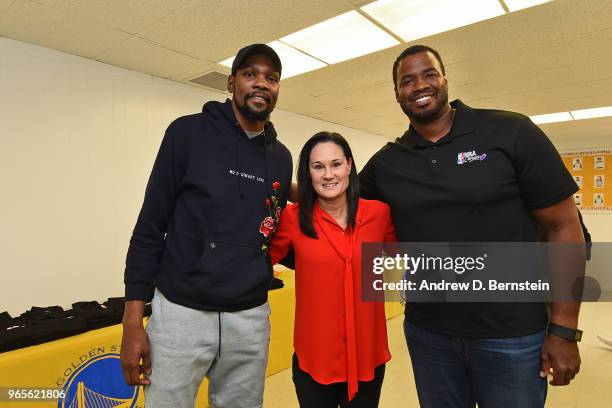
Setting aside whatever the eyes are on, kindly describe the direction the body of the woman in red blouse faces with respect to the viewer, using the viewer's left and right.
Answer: facing the viewer

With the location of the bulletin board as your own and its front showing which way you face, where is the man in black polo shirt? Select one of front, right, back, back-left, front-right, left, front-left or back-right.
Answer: front

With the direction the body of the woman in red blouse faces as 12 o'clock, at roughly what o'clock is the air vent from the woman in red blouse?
The air vent is roughly at 5 o'clock from the woman in red blouse.

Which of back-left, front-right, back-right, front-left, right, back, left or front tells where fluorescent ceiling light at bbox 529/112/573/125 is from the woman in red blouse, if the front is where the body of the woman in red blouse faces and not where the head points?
back-left

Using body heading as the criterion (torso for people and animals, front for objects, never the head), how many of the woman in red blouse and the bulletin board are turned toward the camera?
2

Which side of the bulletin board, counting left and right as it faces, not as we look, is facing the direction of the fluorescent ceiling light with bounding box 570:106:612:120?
front

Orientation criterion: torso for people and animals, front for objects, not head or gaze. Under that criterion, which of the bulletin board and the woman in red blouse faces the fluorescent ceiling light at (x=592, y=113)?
the bulletin board

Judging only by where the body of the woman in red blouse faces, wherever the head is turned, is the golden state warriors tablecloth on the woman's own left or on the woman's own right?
on the woman's own right

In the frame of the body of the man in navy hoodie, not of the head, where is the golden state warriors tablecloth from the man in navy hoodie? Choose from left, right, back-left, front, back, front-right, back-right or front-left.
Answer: back

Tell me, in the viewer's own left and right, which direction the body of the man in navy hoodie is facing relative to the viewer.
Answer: facing the viewer and to the right of the viewer

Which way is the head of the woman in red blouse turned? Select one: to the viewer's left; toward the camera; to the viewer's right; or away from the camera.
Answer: toward the camera

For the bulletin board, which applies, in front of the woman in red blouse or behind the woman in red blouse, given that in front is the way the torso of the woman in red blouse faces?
behind

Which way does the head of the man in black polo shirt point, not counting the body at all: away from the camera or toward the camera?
toward the camera
